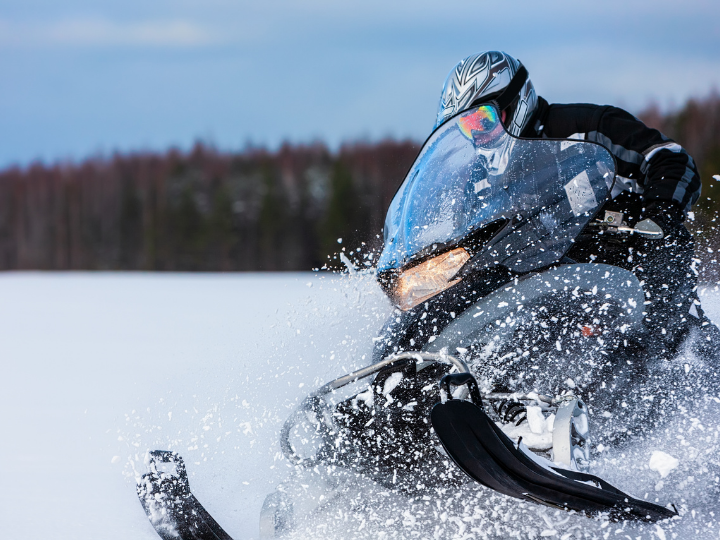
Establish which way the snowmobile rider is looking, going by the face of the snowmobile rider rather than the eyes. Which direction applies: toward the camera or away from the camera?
toward the camera

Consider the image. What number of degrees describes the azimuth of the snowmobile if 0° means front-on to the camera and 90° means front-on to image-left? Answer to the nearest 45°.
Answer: approximately 45°
